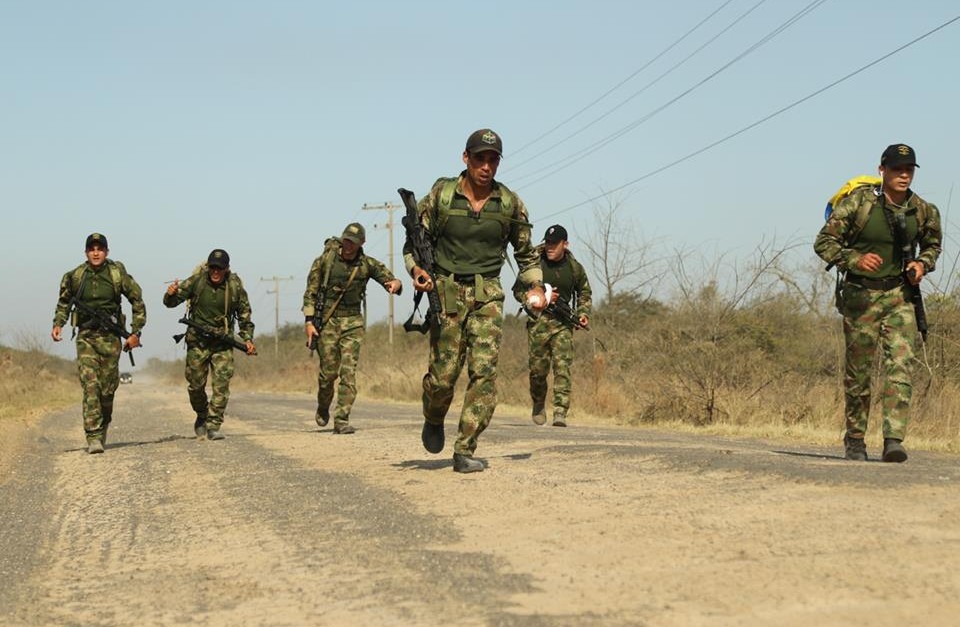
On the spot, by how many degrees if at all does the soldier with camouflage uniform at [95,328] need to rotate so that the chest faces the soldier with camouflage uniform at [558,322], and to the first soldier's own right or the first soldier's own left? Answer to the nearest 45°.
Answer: approximately 90° to the first soldier's own left

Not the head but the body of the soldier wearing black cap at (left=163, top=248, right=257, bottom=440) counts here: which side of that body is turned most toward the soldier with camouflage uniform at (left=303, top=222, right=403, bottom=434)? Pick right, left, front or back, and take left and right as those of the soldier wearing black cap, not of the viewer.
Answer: left

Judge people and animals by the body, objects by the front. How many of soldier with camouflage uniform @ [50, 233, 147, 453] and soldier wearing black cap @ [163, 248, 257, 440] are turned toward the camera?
2

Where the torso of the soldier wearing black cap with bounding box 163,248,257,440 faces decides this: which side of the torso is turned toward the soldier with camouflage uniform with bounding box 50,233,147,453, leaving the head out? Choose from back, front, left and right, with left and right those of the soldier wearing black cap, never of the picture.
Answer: right

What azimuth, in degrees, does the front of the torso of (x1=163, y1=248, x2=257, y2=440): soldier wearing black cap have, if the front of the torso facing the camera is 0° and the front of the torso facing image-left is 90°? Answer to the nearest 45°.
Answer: approximately 0°

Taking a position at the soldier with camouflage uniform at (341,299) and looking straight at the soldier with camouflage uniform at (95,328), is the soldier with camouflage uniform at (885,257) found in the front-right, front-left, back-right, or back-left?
back-left

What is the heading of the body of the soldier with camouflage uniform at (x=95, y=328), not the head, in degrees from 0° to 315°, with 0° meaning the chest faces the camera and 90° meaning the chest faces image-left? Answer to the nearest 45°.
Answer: approximately 0°

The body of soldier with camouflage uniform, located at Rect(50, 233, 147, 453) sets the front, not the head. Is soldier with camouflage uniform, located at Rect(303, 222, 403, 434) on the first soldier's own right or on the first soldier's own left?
on the first soldier's own left
